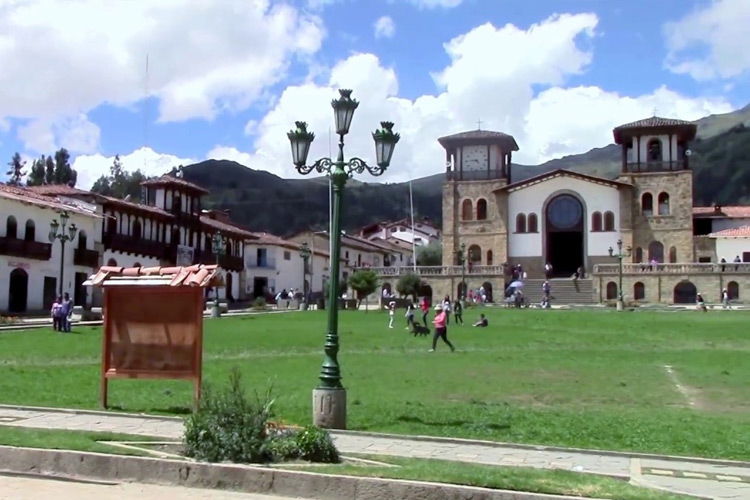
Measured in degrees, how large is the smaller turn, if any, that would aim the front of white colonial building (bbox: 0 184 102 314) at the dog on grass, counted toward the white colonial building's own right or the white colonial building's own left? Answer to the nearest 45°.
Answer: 0° — it already faces it

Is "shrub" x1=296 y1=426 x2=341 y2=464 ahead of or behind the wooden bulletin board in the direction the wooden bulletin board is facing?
ahead

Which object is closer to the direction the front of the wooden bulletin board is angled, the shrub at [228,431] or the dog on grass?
the shrub

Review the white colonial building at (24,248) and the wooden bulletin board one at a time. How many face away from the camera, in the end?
0

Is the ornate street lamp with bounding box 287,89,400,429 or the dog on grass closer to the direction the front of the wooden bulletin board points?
the ornate street lamp

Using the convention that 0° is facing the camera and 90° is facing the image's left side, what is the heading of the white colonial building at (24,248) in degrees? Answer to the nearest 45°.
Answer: approximately 315°

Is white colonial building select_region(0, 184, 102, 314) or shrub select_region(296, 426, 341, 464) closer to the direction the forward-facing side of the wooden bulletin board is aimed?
the shrub

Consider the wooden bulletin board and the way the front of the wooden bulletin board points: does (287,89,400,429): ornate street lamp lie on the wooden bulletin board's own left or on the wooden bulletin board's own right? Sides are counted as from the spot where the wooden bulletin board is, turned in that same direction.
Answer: on the wooden bulletin board's own left

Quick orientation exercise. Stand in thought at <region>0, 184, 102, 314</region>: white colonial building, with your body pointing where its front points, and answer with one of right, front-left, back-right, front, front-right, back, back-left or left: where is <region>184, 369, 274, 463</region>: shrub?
front-right

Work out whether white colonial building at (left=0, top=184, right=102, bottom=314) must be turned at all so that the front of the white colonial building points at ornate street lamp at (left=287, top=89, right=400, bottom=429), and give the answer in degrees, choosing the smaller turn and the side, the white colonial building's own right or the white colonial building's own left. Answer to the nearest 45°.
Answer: approximately 45° to the white colonial building's own right

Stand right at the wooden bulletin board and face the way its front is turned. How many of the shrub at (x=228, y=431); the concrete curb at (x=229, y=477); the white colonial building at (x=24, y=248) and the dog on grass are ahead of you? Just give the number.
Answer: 2

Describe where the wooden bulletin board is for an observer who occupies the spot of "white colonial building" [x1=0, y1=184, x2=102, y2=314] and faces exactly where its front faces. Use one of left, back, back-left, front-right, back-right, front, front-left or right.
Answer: front-right

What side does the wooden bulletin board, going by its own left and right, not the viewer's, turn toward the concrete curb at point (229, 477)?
front

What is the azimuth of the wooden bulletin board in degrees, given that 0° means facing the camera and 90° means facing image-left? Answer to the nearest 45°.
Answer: approximately 0°

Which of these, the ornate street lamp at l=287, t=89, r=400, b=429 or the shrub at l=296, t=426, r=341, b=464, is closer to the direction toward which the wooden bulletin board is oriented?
the shrub

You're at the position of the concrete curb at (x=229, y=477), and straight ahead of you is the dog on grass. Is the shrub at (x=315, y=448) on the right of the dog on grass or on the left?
right
